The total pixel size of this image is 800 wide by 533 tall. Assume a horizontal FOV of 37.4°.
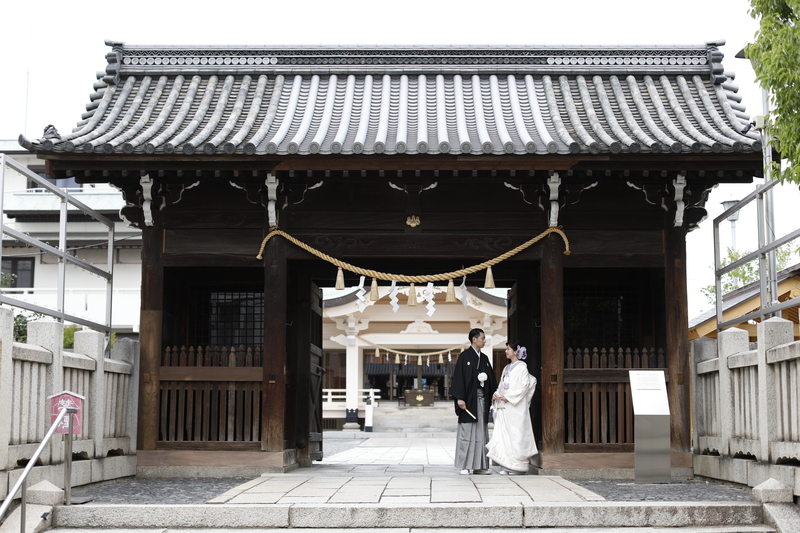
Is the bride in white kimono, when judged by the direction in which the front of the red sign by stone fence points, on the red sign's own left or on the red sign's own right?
on the red sign's own left

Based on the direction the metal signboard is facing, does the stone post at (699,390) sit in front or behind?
behind

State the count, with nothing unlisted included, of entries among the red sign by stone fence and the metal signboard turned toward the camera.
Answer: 2

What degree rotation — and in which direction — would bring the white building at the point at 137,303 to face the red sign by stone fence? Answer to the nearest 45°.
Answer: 0° — it already faces it

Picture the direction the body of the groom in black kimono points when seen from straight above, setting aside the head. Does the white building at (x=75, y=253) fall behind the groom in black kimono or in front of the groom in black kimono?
behind

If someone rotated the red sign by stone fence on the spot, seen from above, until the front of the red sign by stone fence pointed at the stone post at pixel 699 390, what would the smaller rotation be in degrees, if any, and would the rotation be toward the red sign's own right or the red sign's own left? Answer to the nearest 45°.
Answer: approximately 90° to the red sign's own left

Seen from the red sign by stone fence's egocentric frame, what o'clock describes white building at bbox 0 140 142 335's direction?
The white building is roughly at 6 o'clock from the red sign by stone fence.

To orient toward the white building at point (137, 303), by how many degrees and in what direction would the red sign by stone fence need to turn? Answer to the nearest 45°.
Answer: approximately 180°
